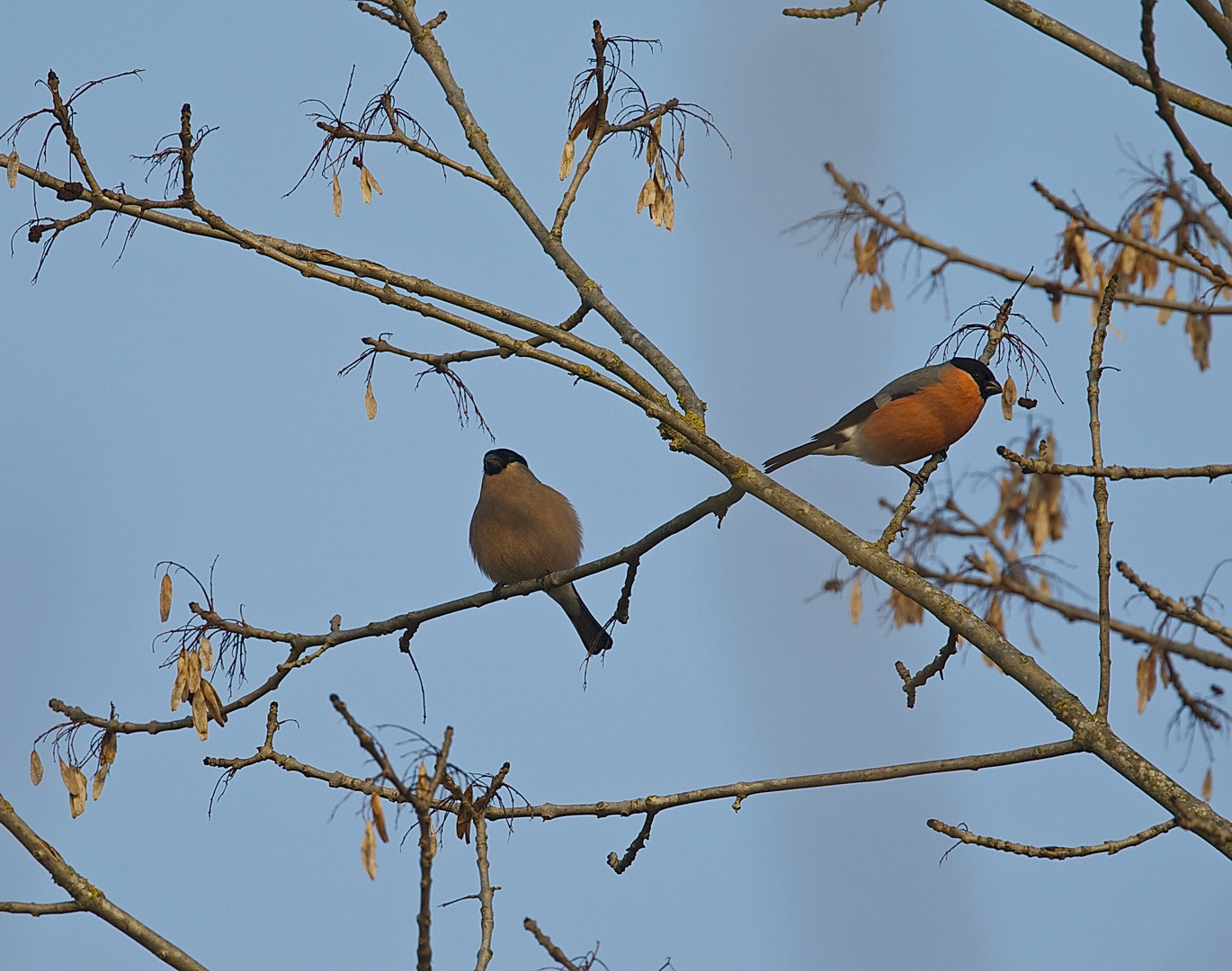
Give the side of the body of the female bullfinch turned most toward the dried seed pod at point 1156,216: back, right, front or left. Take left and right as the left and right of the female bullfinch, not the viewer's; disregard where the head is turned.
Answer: left

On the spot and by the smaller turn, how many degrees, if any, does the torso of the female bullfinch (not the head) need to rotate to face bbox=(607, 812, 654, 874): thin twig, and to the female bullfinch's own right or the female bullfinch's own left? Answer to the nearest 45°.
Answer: approximately 45° to the female bullfinch's own left

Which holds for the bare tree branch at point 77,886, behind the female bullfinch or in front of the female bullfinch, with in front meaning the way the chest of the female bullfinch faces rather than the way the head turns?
in front

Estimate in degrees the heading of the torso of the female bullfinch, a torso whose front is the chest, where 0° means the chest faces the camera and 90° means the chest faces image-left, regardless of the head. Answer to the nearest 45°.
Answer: approximately 45°

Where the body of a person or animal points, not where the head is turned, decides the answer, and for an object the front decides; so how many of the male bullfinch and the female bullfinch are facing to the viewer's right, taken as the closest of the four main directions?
1

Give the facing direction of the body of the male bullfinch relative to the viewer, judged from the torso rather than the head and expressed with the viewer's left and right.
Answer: facing to the right of the viewer

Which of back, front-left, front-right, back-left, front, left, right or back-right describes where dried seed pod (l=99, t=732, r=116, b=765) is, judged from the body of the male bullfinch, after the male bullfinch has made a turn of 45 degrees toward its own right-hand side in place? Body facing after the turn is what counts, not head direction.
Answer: right

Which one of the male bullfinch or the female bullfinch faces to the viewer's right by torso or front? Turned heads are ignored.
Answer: the male bullfinch
